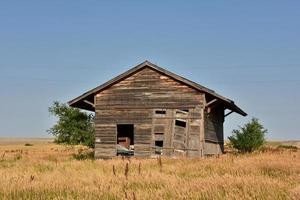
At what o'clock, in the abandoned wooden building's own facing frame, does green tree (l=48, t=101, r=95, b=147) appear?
The green tree is roughly at 5 o'clock from the abandoned wooden building.

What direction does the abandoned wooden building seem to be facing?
toward the camera

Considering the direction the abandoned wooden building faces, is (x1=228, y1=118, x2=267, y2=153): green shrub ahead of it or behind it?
behind
